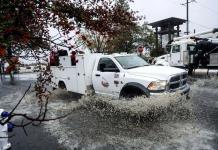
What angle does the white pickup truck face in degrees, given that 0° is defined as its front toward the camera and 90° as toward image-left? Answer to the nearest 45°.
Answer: approximately 315°
